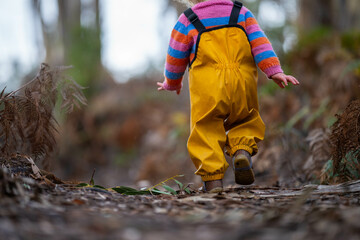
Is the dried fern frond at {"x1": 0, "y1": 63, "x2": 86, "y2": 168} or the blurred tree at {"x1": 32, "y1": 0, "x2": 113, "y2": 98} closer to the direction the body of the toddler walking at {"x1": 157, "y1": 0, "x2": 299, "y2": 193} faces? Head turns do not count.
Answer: the blurred tree

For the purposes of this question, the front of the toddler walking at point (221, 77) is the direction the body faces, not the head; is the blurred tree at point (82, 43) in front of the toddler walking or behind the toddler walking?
in front

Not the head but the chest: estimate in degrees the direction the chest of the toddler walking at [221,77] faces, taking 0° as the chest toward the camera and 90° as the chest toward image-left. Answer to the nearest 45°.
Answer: approximately 180°

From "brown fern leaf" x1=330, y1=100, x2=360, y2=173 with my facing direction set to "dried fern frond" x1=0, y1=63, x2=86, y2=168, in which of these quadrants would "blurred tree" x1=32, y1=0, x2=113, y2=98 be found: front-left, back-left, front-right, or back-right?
front-right

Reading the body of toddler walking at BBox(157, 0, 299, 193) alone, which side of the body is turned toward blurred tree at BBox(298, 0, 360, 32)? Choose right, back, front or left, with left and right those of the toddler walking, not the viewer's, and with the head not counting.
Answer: front

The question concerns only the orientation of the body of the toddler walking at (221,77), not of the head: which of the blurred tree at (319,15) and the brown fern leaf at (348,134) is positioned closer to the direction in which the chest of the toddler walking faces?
the blurred tree

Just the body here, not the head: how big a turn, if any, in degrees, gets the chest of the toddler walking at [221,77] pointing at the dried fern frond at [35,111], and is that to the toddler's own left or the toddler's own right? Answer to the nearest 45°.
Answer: approximately 90° to the toddler's own left

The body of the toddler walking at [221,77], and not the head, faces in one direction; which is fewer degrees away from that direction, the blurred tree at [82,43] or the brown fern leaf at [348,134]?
the blurred tree

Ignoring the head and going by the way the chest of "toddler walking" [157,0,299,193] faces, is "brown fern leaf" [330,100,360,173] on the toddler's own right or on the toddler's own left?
on the toddler's own right
